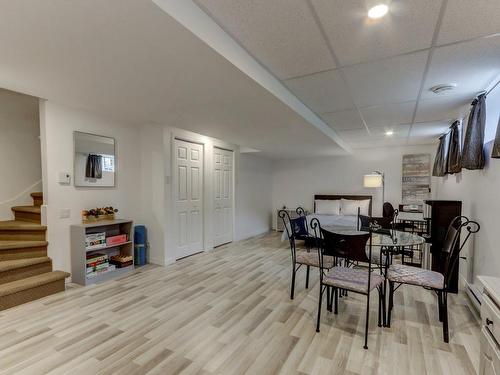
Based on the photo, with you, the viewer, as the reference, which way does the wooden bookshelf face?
facing the viewer and to the right of the viewer

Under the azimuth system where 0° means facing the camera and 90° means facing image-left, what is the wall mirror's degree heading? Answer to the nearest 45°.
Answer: approximately 315°

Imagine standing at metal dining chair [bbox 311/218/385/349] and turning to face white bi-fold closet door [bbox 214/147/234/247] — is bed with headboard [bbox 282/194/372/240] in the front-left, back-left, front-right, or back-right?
front-right

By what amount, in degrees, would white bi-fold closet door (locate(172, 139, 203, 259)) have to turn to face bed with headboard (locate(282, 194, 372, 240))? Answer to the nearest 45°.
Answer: approximately 45° to its left

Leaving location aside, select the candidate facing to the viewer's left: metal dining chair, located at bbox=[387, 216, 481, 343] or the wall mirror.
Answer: the metal dining chair

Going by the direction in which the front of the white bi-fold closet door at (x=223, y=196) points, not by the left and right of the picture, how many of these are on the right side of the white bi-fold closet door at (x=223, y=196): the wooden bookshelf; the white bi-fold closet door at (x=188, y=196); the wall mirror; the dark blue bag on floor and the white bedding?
4

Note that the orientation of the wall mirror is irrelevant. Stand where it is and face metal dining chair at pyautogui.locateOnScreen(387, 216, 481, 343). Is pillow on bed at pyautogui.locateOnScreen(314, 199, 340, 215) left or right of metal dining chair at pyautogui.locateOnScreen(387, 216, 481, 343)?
left

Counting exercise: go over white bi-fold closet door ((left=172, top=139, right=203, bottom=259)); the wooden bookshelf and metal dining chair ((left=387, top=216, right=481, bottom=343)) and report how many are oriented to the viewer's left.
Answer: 1

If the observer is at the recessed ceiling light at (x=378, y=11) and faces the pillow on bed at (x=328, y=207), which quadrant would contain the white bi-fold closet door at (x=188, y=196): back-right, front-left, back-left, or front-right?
front-left

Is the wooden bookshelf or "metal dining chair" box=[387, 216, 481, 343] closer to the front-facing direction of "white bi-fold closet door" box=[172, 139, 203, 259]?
the metal dining chair

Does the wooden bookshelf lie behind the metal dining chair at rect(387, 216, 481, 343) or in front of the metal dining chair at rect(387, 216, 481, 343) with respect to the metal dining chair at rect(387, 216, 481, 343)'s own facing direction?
in front

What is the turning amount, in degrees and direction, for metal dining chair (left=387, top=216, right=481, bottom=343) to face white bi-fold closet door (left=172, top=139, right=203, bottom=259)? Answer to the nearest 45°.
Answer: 0° — it already faces it

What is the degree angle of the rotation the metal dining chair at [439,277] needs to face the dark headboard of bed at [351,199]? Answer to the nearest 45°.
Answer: approximately 45° to its right

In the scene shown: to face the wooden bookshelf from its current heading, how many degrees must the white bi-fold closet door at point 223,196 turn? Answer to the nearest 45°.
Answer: approximately 90° to its right
